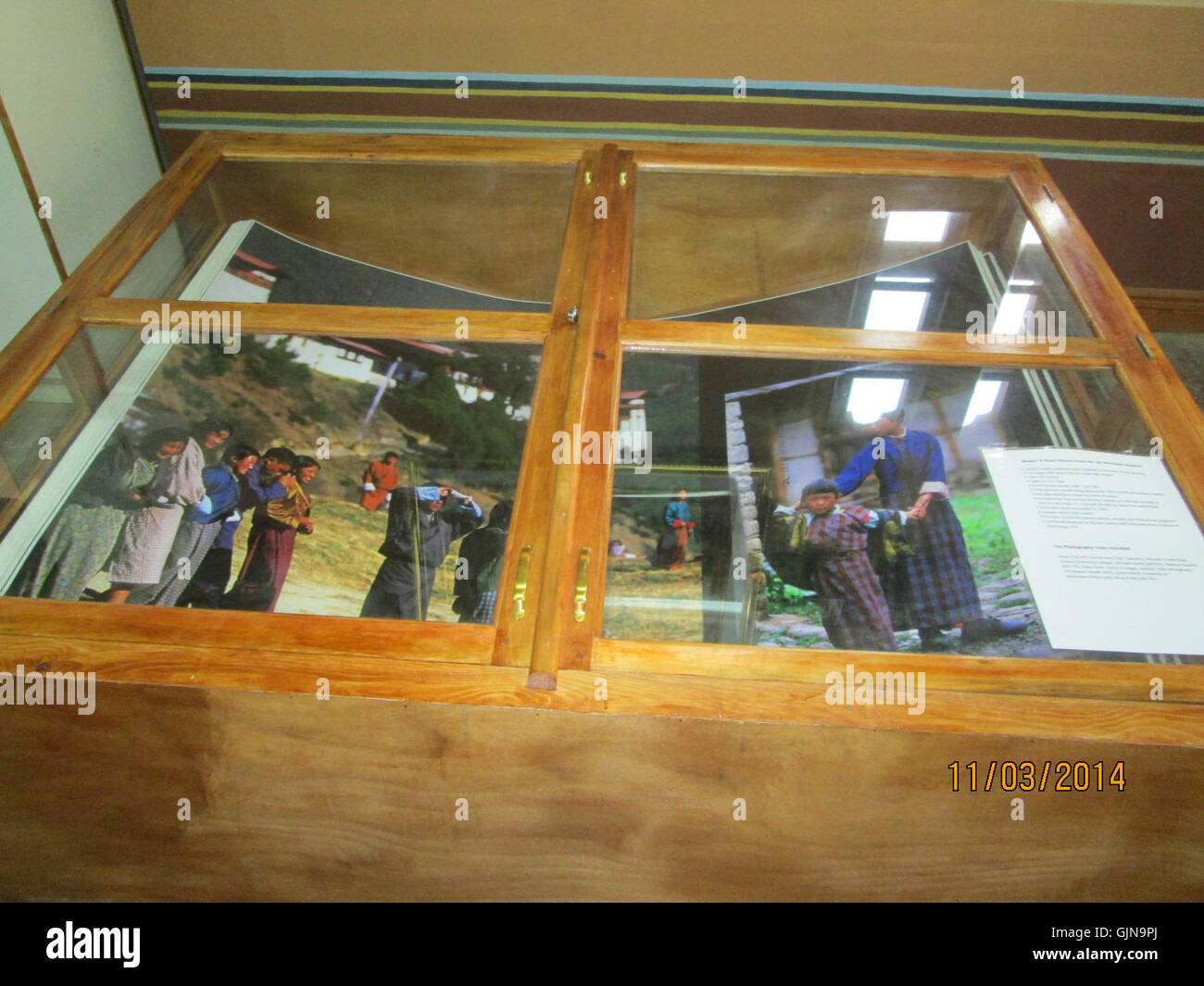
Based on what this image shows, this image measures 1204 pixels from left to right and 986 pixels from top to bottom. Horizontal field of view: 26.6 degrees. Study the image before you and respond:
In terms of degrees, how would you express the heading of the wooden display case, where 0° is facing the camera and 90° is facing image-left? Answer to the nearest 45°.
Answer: approximately 0°
